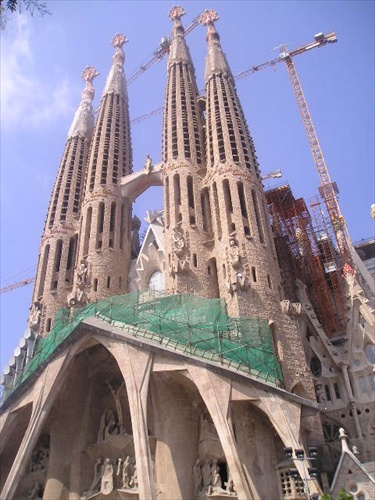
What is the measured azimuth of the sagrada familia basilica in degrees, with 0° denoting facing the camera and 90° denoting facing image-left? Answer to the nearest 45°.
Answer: approximately 45°
